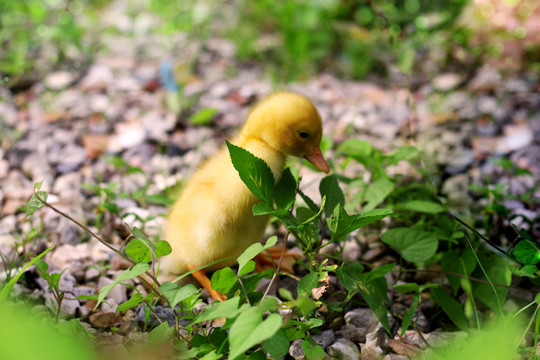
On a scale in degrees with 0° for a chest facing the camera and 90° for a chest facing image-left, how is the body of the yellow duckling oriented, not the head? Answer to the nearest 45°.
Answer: approximately 270°

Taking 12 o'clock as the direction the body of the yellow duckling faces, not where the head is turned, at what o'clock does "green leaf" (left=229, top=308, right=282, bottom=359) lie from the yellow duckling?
The green leaf is roughly at 3 o'clock from the yellow duckling.
